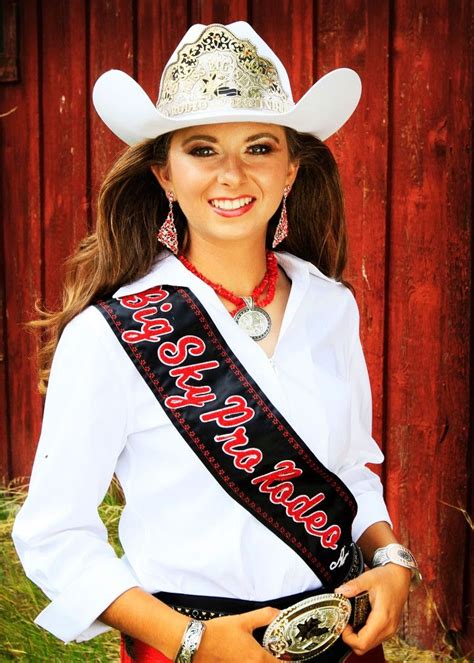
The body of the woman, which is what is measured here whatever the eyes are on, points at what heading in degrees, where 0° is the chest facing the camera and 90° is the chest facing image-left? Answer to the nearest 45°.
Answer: approximately 315°
